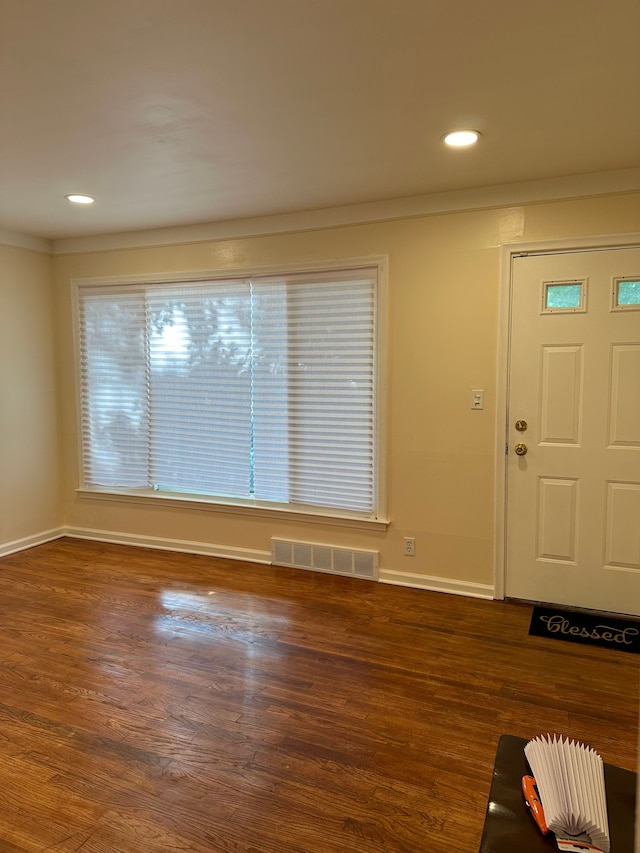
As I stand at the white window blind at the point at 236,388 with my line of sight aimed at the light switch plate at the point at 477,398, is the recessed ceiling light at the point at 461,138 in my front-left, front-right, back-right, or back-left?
front-right

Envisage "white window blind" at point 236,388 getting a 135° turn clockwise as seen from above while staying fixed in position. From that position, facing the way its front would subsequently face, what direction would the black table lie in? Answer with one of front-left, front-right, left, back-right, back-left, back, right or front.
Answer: back

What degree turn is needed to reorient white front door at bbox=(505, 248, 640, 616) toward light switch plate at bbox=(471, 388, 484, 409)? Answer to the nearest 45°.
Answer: approximately 90° to its right

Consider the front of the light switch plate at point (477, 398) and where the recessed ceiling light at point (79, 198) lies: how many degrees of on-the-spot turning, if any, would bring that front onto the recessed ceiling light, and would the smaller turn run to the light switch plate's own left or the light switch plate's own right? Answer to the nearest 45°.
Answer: approximately 90° to the light switch plate's own right

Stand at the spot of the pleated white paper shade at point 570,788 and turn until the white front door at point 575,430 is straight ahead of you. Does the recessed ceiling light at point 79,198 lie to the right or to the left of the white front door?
left

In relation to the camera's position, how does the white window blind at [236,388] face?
facing the viewer and to the left of the viewer

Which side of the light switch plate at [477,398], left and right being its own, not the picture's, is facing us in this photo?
front

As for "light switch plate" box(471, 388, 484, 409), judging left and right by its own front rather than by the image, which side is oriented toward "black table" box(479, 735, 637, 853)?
front

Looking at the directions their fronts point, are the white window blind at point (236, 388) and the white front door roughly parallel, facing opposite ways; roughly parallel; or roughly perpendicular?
roughly parallel

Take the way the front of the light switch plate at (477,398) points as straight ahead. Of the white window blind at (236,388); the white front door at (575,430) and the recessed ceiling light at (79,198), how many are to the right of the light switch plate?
2

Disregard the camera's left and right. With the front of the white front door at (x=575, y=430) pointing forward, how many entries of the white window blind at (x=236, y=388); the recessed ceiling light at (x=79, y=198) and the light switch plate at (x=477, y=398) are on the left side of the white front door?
0

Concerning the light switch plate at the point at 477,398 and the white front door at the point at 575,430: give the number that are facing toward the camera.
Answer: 2

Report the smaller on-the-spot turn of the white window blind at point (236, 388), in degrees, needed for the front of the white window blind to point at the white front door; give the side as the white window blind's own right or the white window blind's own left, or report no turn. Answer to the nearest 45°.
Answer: approximately 90° to the white window blind's own left

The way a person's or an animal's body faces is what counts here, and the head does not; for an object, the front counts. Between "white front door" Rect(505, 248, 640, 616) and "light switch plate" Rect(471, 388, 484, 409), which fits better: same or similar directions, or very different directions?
same or similar directions

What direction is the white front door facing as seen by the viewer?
toward the camera

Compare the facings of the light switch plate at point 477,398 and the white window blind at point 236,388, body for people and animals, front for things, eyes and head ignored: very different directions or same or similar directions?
same or similar directions
